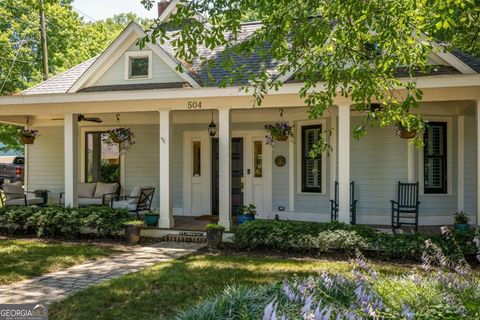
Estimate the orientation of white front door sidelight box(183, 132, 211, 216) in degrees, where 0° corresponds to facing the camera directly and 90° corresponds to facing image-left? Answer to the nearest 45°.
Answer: approximately 0°

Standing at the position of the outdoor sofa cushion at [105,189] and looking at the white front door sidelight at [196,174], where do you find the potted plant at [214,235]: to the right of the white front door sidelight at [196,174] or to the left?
right

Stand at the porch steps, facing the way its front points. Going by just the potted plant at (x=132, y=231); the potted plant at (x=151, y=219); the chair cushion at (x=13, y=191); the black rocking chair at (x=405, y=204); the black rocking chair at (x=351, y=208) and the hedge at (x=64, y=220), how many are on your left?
2

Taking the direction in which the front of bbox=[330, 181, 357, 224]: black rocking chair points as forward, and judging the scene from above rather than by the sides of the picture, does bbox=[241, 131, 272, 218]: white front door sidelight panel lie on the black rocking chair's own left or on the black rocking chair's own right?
on the black rocking chair's own right

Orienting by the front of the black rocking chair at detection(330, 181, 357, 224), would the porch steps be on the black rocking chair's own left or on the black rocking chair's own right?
on the black rocking chair's own right

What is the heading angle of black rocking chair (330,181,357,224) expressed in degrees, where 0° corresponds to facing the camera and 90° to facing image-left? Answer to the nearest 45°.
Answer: approximately 0°

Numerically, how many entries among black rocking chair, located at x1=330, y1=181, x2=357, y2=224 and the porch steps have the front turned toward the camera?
2

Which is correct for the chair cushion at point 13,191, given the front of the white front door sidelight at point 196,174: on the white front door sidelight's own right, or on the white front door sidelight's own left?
on the white front door sidelight's own right

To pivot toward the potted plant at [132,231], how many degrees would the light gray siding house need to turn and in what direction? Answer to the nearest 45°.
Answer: approximately 45° to its right

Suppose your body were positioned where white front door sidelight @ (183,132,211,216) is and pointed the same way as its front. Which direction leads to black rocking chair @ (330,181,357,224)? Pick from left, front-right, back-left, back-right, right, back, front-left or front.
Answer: front-left

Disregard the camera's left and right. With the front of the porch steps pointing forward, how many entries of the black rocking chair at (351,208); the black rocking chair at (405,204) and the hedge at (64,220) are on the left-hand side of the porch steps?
2
